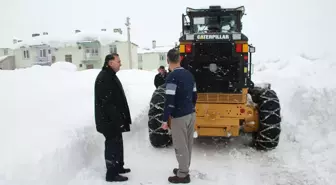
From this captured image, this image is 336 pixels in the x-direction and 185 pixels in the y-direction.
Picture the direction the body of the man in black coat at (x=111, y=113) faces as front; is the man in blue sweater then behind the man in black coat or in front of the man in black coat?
in front

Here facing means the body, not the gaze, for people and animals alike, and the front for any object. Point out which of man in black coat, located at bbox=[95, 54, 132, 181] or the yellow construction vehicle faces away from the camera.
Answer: the yellow construction vehicle

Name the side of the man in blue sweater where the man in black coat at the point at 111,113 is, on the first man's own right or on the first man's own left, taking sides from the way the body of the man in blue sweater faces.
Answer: on the first man's own left

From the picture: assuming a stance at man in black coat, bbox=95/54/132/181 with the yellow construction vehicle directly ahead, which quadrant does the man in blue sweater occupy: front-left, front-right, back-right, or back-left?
front-right

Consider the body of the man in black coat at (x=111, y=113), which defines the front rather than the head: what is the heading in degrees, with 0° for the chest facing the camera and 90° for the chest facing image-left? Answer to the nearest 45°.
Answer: approximately 270°

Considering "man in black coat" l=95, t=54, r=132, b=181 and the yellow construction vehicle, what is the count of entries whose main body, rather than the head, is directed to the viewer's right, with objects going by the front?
1

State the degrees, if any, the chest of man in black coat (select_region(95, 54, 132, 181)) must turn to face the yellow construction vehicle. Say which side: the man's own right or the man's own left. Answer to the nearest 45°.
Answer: approximately 45° to the man's own left

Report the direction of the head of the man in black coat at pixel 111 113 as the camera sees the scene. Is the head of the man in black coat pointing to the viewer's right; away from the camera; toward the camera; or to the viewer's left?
to the viewer's right

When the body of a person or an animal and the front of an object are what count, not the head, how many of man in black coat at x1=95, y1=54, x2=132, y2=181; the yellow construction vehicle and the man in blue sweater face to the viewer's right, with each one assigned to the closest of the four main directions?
1

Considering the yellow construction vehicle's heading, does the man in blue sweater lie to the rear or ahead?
to the rear

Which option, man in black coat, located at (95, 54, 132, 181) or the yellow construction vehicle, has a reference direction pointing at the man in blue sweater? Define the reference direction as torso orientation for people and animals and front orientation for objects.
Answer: the man in black coat

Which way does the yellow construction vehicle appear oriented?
away from the camera

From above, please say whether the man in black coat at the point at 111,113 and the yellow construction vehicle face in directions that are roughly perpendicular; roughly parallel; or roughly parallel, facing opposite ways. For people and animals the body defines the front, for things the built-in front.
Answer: roughly perpendicular

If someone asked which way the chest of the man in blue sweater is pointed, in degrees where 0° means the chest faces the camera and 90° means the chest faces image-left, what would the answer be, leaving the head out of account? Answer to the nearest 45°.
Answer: approximately 135°

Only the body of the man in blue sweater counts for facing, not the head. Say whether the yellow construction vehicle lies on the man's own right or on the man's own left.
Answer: on the man's own right
